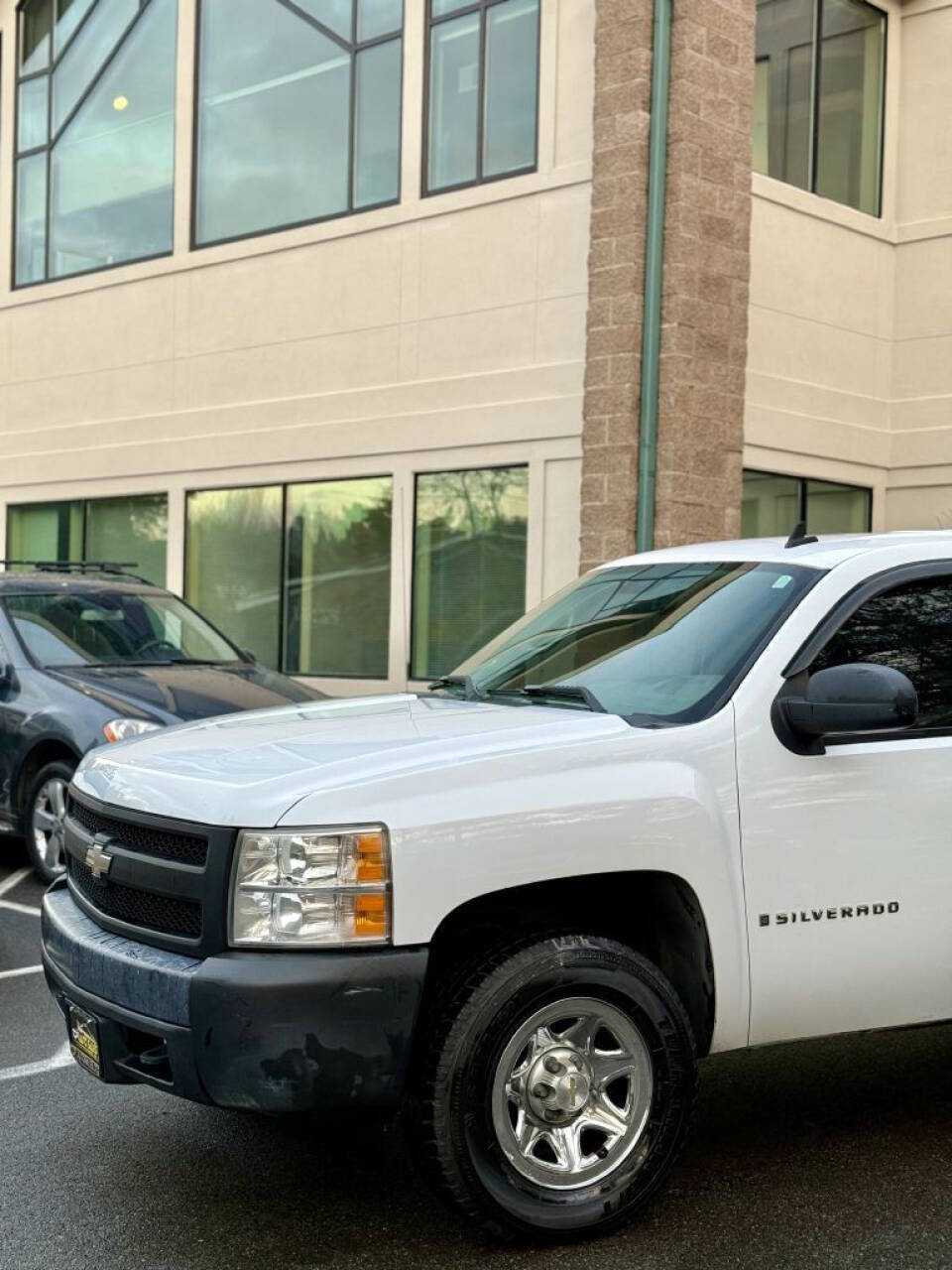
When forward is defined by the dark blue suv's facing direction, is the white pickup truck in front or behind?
in front

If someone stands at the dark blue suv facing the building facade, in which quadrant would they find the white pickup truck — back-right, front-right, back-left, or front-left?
back-right

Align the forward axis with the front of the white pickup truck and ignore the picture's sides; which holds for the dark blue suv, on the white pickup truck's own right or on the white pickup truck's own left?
on the white pickup truck's own right

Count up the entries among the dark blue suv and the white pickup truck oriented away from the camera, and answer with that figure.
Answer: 0

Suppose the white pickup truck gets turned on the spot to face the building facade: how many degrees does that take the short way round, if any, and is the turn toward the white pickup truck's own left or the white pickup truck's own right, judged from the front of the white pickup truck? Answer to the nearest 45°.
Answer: approximately 135° to the white pickup truck's own right

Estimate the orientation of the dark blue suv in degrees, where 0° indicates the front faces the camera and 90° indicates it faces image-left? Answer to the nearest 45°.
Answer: approximately 315°

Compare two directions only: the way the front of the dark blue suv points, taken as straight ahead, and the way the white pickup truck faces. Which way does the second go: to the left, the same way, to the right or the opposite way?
to the right

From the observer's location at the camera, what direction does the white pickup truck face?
facing the viewer and to the left of the viewer
